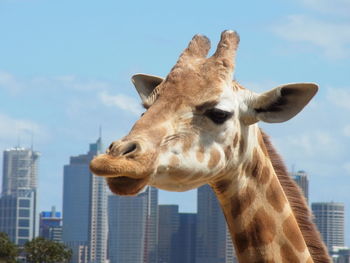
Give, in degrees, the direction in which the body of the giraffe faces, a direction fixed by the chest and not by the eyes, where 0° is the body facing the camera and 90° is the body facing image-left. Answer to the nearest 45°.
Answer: approximately 45°
